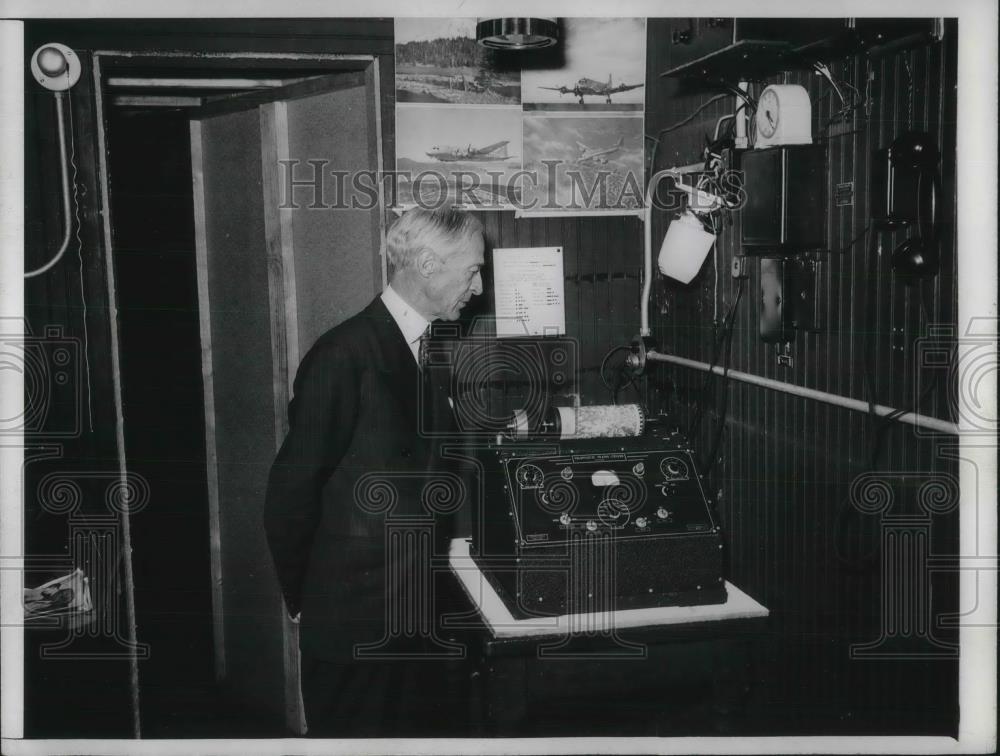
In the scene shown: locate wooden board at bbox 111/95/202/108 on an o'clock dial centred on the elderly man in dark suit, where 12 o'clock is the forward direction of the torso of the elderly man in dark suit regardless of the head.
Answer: The wooden board is roughly at 8 o'clock from the elderly man in dark suit.

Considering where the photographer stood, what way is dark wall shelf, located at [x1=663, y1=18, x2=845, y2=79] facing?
facing the viewer and to the left of the viewer

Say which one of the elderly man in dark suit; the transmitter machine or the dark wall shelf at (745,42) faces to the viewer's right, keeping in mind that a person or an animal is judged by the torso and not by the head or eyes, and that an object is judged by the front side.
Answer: the elderly man in dark suit

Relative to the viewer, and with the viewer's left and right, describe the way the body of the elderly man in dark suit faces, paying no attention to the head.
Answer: facing to the right of the viewer

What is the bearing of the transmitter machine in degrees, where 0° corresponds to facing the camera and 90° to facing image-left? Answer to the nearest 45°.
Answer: approximately 0°

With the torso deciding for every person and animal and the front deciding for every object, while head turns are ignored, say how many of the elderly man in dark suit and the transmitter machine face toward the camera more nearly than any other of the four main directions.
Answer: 1

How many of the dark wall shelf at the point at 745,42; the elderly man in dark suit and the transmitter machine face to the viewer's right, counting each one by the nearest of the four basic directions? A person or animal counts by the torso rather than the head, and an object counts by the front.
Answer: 1

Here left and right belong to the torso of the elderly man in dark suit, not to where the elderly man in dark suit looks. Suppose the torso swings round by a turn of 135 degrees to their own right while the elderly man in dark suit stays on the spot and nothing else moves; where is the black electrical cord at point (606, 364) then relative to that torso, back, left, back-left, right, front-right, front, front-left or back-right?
back

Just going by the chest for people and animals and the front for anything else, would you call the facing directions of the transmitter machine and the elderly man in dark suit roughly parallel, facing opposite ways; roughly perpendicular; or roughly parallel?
roughly perpendicular

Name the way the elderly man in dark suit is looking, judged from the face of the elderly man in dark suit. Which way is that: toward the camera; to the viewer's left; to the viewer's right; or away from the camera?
to the viewer's right
